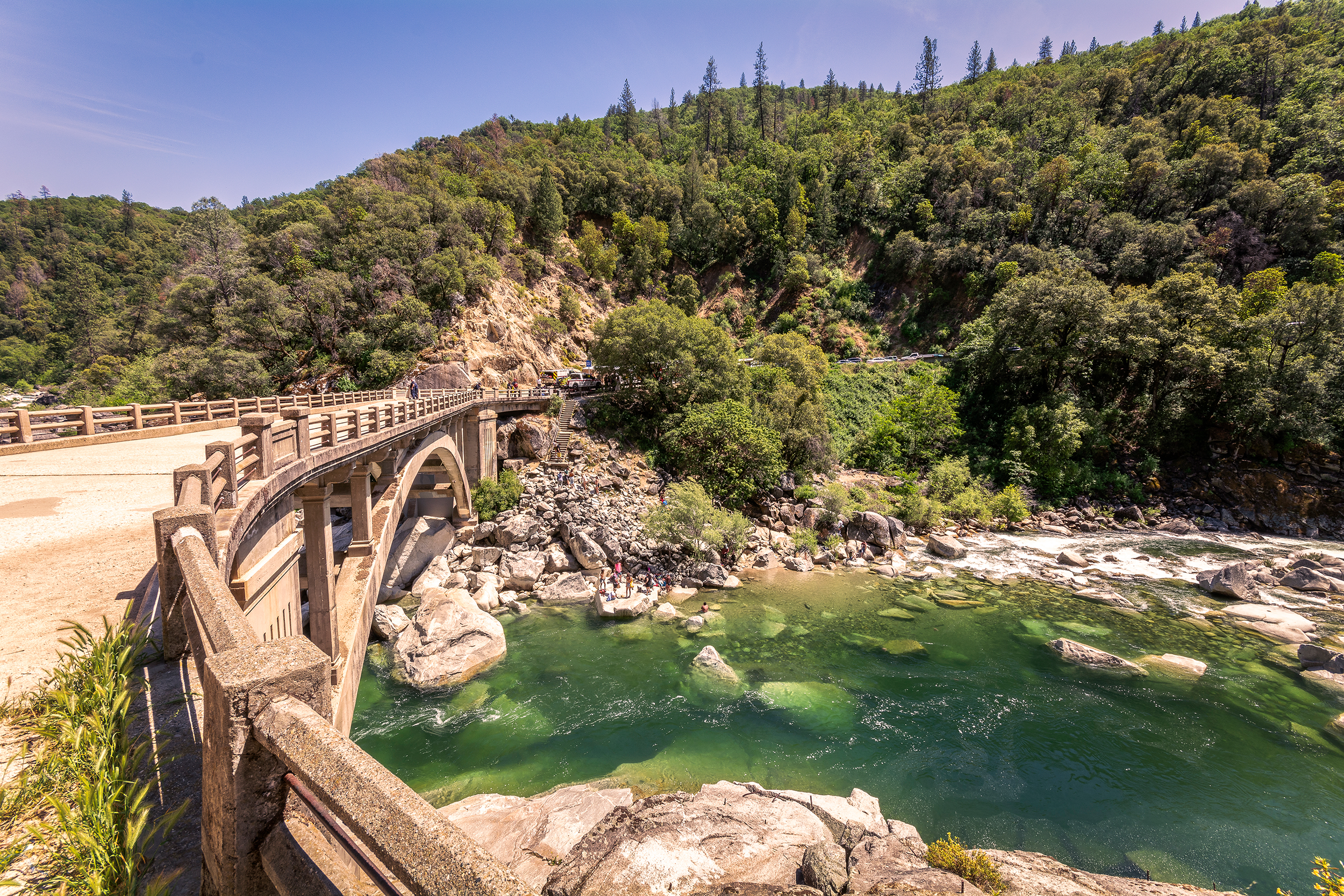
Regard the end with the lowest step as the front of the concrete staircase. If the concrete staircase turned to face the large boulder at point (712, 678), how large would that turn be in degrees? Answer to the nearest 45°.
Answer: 0° — it already faces it

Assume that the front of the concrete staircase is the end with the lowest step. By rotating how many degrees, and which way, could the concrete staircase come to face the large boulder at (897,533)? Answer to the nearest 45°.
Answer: approximately 45° to its left

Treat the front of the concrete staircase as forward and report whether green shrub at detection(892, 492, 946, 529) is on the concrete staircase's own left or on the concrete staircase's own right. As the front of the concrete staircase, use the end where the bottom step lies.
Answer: on the concrete staircase's own left

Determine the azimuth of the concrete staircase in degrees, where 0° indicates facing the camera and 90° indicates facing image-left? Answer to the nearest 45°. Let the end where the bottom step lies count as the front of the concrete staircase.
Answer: approximately 0°

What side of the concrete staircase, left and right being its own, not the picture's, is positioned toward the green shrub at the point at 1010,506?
left

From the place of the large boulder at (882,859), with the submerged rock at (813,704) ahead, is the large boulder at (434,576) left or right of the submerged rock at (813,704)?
left

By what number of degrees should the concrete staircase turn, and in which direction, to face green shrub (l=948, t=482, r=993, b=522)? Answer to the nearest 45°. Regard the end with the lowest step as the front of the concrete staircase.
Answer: approximately 90° to its left
